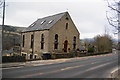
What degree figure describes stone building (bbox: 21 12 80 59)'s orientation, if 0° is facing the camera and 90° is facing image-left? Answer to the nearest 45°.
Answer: approximately 315°
